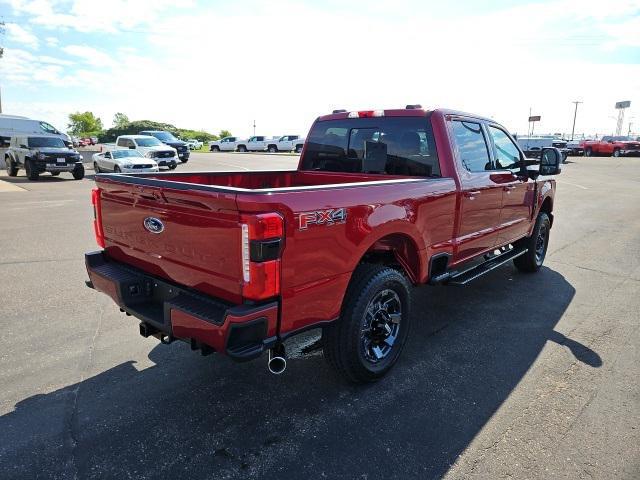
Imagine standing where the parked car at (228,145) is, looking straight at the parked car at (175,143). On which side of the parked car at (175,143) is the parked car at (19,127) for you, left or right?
right

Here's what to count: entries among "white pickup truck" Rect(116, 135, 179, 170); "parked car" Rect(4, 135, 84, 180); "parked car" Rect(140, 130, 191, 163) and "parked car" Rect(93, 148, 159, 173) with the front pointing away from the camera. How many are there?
0

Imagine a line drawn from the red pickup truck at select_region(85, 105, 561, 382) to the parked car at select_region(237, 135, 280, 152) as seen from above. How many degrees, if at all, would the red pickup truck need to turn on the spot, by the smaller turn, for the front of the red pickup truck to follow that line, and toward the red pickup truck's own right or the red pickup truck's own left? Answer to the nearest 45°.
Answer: approximately 45° to the red pickup truck's own left

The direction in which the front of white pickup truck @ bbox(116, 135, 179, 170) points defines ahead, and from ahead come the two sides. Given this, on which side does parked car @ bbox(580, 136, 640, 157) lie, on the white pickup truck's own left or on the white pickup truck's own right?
on the white pickup truck's own left

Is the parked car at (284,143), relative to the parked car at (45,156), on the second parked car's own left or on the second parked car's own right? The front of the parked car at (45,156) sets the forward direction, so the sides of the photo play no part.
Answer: on the second parked car's own left

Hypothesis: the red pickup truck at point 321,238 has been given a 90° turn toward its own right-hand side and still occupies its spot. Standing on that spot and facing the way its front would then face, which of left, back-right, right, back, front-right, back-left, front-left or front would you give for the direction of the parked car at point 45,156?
back

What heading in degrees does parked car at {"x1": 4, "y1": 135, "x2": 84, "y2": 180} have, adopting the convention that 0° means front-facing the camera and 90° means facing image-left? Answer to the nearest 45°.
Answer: approximately 315°

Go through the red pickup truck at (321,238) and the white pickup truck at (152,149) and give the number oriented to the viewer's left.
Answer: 0

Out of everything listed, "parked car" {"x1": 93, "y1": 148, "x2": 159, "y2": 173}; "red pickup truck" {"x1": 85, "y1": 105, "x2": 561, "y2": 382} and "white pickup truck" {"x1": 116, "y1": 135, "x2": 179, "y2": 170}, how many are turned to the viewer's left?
0

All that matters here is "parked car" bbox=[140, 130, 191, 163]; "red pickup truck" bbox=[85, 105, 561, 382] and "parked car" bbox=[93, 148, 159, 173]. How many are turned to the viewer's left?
0

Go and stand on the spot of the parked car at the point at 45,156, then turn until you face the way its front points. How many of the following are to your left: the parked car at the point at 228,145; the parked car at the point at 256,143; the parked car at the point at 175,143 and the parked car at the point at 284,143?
4

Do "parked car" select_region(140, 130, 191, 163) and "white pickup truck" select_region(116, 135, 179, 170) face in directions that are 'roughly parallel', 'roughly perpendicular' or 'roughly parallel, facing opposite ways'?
roughly parallel

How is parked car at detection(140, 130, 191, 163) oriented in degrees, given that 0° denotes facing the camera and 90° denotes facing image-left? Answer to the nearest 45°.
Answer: approximately 315°
